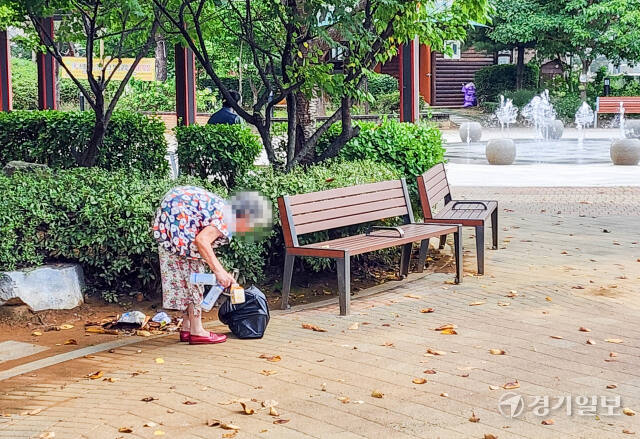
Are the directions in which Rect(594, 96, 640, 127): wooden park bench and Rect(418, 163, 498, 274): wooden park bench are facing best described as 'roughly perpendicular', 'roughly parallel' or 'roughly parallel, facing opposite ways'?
roughly perpendicular

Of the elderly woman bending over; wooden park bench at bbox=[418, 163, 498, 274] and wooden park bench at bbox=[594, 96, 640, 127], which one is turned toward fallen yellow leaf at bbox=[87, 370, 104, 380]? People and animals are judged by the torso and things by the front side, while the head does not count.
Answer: wooden park bench at bbox=[594, 96, 640, 127]

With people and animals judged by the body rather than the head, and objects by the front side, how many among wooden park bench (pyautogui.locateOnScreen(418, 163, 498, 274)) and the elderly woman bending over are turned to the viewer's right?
2

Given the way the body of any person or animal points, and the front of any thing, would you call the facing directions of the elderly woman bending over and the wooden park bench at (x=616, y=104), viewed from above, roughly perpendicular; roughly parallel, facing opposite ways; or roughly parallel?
roughly perpendicular

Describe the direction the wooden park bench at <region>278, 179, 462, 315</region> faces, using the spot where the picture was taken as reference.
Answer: facing the viewer and to the right of the viewer

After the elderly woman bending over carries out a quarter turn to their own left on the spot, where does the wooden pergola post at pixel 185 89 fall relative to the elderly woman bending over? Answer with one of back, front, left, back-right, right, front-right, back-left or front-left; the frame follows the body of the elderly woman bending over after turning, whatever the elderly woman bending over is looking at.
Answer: front

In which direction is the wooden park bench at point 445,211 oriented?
to the viewer's right

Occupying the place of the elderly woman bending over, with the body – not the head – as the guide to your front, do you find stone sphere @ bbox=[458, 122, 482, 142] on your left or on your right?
on your left

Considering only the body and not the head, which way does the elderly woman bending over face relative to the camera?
to the viewer's right

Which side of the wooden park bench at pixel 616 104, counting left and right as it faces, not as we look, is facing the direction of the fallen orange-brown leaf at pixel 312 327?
front

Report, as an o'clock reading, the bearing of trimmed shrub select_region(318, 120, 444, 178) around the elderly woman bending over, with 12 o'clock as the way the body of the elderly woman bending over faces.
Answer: The trimmed shrub is roughly at 10 o'clock from the elderly woman bending over.

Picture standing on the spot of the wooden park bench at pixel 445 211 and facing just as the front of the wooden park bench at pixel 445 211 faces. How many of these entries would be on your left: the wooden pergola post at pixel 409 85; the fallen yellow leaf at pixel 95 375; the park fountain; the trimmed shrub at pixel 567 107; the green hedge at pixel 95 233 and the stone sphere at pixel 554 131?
4

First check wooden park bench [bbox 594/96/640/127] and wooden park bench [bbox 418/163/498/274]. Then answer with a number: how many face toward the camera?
1

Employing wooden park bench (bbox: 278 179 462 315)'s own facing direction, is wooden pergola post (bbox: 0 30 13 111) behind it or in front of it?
behind
